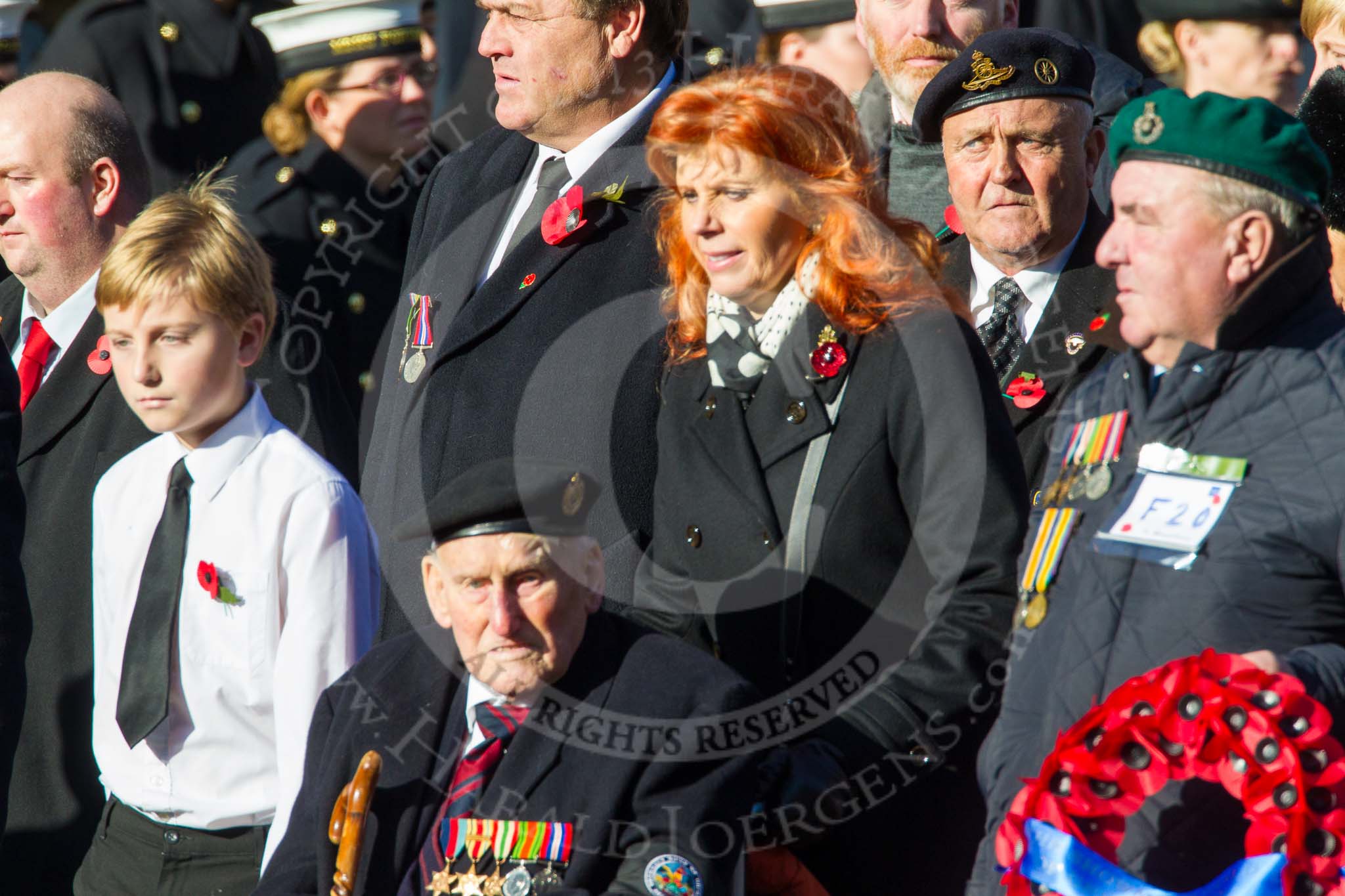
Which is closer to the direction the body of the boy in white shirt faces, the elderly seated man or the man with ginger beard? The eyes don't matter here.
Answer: the elderly seated man

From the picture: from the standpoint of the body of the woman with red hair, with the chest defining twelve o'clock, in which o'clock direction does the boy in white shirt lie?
The boy in white shirt is roughly at 2 o'clock from the woman with red hair.

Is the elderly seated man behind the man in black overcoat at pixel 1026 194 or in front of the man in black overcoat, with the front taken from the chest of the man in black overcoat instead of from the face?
in front

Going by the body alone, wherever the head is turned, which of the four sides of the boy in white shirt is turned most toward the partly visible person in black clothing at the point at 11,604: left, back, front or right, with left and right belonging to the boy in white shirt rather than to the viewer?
right

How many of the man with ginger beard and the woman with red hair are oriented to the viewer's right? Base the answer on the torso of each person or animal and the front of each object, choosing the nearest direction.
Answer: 0

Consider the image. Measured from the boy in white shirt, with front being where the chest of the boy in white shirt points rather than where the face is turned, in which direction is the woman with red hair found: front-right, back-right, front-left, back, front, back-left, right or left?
left

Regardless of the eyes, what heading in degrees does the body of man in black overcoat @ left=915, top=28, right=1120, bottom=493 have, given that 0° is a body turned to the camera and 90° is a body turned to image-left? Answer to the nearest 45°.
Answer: approximately 45°

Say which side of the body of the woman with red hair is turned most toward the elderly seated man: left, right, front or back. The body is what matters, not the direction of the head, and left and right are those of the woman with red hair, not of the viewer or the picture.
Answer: front

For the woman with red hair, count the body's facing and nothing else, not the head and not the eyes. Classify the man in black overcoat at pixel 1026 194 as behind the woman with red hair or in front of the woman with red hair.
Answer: behind

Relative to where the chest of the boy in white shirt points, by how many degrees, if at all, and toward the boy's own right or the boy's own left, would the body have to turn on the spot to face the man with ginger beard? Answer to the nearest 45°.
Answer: approximately 135° to the boy's own left

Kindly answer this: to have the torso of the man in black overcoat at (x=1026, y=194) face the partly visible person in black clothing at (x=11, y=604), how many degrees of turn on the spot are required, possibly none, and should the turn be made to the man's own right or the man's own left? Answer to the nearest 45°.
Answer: approximately 45° to the man's own right
